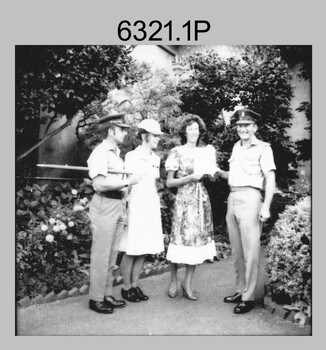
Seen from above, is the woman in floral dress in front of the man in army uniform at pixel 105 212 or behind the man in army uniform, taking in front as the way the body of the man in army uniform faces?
in front

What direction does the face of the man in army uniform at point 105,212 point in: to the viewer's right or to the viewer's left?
to the viewer's right

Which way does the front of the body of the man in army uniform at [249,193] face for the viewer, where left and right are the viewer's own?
facing the viewer and to the left of the viewer

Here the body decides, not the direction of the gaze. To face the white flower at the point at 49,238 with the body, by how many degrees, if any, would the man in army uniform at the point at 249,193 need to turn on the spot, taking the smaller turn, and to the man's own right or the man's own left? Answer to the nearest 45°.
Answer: approximately 45° to the man's own right

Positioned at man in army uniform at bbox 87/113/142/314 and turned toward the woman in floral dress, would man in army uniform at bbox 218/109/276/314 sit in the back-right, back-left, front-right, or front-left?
front-right

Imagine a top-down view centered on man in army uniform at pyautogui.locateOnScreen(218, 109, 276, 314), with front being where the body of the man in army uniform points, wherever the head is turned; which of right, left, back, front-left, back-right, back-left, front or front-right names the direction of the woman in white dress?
front-right

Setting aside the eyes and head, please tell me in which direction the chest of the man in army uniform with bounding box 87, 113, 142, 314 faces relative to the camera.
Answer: to the viewer's right

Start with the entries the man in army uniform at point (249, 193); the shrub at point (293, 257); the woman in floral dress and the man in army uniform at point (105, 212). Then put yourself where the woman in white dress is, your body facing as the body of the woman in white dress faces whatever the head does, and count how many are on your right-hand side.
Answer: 1

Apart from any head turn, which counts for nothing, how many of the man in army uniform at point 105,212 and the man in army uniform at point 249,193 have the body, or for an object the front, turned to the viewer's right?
1

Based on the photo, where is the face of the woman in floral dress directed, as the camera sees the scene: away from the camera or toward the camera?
toward the camera
